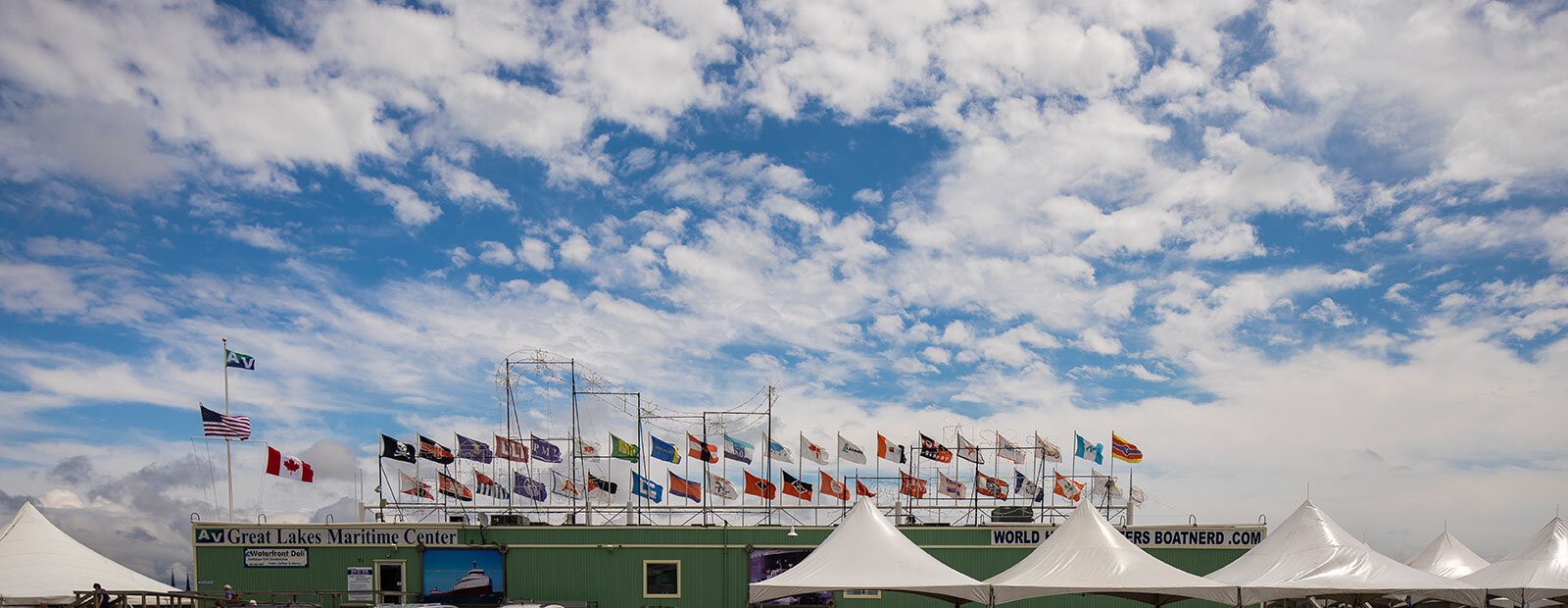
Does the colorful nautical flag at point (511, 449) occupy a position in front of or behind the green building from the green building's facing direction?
behind

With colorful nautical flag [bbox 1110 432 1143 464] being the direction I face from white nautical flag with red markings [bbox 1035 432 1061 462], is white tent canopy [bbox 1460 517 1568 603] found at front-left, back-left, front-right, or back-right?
front-right

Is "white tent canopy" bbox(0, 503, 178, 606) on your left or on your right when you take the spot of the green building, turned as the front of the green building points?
on your right

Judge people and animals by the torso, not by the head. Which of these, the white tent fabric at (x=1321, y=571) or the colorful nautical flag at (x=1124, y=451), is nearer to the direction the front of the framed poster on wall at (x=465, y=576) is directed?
the white tent fabric

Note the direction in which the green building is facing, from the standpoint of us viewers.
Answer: facing the viewer

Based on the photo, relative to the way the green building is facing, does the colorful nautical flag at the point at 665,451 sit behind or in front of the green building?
behind

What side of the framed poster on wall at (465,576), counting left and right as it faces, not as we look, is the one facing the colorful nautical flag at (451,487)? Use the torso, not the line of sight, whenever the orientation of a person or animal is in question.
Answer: back

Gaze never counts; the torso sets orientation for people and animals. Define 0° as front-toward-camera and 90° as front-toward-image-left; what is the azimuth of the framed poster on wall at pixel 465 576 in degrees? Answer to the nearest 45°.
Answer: approximately 0°
